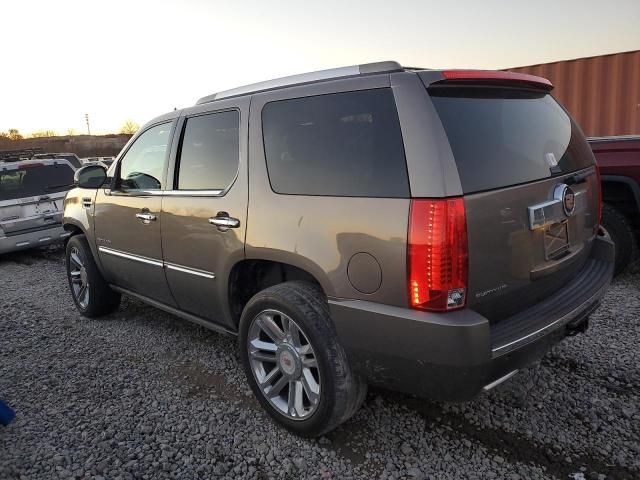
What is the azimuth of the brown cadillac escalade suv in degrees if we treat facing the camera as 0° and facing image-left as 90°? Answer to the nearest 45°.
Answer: approximately 135°

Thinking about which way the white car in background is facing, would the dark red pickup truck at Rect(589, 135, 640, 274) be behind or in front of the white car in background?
behind

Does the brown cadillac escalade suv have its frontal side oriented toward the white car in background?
yes

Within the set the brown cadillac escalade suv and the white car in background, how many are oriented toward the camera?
0

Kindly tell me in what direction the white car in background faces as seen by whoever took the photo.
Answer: facing away from the viewer and to the left of the viewer

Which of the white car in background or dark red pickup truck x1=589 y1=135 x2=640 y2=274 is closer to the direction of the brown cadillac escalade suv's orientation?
the white car in background

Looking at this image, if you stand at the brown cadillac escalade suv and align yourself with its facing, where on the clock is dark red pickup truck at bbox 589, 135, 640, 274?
The dark red pickup truck is roughly at 3 o'clock from the brown cadillac escalade suv.
